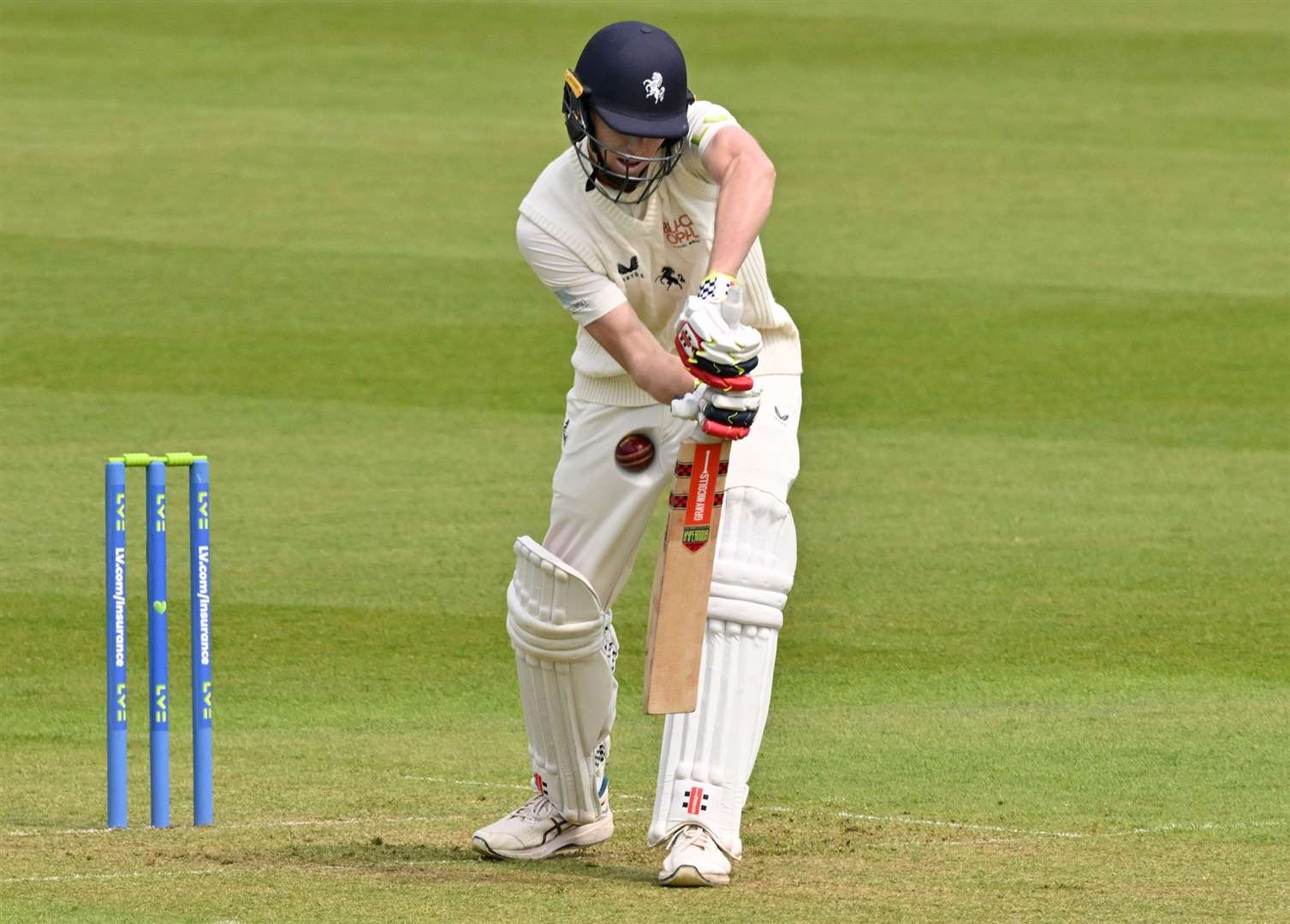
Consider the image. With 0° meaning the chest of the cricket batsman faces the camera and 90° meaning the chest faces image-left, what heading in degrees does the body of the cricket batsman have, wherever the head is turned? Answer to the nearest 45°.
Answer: approximately 0°

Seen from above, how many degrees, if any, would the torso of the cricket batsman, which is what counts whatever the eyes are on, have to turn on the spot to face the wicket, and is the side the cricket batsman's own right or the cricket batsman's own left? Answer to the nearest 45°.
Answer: approximately 135° to the cricket batsman's own right
